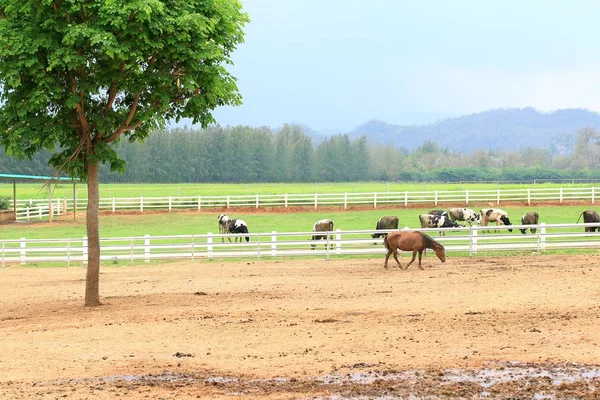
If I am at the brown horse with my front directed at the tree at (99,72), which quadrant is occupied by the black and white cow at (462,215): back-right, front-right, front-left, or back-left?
back-right

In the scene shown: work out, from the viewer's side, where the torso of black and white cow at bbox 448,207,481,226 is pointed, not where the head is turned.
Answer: to the viewer's right

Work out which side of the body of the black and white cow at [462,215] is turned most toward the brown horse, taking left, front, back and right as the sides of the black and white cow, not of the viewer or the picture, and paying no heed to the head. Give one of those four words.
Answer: right

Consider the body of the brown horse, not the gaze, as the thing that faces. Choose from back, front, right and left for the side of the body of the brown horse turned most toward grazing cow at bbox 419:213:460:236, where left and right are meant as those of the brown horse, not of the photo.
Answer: left

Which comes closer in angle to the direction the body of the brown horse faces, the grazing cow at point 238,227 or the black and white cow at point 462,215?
the black and white cow

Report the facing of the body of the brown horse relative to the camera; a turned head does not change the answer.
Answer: to the viewer's right
